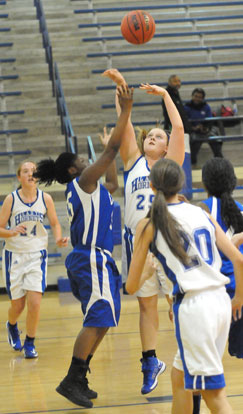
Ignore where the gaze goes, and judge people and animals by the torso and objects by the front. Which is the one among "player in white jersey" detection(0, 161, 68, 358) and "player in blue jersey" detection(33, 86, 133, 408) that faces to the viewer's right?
the player in blue jersey

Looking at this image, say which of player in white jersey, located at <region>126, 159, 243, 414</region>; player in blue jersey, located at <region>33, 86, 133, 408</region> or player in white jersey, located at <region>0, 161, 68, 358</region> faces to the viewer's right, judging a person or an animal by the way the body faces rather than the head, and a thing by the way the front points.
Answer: the player in blue jersey

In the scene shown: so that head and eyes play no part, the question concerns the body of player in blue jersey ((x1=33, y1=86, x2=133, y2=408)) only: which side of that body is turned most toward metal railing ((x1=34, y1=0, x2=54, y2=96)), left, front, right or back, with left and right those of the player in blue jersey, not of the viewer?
left

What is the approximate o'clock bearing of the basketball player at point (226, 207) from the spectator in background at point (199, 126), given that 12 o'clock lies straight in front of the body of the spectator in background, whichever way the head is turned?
The basketball player is roughly at 12 o'clock from the spectator in background.

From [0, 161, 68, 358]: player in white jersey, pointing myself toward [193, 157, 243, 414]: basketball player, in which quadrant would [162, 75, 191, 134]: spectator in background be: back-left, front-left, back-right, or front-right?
back-left

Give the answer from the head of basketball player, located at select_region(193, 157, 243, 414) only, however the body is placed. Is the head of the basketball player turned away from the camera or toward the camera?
away from the camera

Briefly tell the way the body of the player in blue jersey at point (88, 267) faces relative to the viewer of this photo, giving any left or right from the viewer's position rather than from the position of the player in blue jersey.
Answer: facing to the right of the viewer

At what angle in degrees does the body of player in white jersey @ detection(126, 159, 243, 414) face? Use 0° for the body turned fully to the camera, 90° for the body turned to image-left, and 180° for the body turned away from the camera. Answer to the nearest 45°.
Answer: approximately 135°

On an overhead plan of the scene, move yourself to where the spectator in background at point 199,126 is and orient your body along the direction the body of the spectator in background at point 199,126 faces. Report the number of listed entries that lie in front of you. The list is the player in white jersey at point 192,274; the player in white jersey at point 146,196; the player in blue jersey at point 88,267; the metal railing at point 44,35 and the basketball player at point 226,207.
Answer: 4

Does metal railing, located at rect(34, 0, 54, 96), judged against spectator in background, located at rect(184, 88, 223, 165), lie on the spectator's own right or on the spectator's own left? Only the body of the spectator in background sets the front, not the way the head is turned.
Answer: on the spectator's own right

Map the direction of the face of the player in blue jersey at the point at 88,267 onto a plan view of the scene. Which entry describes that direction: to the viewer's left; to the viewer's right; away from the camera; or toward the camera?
to the viewer's right
